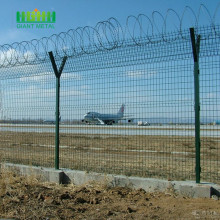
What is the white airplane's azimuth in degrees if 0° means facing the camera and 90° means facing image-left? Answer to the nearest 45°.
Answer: approximately 90°
